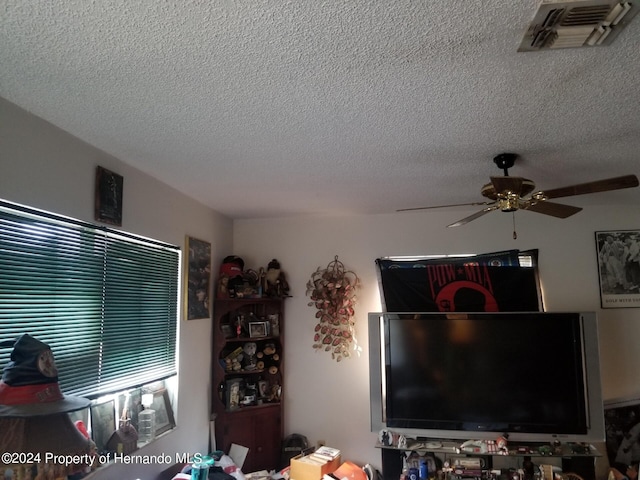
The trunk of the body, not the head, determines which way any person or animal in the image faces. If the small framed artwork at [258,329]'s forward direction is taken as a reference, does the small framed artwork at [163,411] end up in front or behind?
in front

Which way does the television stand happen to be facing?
toward the camera

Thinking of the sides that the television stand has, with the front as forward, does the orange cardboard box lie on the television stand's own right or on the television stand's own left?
on the television stand's own right

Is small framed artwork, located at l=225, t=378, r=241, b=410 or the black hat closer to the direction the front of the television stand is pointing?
the black hat

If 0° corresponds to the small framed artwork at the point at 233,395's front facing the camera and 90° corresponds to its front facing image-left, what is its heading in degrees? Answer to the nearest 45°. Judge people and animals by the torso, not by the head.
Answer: approximately 315°

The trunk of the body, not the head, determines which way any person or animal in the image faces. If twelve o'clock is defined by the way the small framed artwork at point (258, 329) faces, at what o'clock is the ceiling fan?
The ceiling fan is roughly at 11 o'clock from the small framed artwork.

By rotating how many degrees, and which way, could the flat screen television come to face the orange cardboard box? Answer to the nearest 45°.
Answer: approximately 90° to its right

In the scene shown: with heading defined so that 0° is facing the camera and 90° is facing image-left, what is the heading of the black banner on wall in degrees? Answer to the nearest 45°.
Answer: approximately 0°

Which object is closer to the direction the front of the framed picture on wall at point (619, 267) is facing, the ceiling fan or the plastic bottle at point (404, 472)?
the ceiling fan

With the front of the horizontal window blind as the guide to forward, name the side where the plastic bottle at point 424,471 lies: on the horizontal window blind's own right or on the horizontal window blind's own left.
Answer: on the horizontal window blind's own left

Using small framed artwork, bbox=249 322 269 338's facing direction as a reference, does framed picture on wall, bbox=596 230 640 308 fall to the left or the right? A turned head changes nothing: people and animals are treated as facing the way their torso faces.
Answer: on its left

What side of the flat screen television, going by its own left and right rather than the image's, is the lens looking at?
front

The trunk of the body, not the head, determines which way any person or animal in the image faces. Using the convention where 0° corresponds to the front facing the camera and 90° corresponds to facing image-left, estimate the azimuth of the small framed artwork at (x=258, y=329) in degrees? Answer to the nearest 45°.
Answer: approximately 0°

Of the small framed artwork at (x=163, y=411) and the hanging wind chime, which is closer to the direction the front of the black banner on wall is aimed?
the small framed artwork

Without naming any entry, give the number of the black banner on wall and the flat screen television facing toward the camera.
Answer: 2
